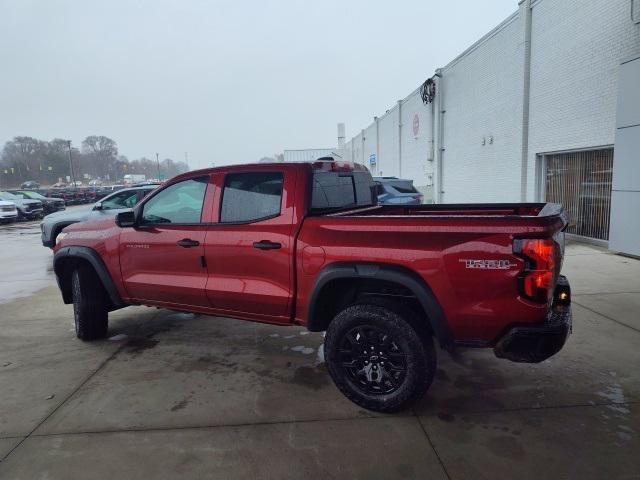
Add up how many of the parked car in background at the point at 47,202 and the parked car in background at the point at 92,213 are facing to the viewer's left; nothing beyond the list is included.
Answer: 1

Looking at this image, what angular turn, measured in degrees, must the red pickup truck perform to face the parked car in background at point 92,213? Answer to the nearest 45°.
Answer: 0° — it already faces it

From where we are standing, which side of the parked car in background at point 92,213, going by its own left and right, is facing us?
left

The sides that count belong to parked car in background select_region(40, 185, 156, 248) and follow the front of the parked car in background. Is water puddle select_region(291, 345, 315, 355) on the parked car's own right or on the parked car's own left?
on the parked car's own left

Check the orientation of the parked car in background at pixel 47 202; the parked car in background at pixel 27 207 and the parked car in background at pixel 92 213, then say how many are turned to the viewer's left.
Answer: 1

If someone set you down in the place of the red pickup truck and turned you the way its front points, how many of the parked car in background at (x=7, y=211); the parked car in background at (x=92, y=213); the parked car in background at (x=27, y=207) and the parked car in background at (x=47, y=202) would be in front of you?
4

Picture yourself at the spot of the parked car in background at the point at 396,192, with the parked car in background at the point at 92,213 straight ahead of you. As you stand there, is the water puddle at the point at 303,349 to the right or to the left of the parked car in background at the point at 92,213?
left

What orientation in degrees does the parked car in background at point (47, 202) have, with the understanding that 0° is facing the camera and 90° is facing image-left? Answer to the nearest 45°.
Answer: approximately 315°

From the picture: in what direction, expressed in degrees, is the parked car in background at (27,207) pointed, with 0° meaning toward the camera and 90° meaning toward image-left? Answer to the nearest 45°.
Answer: approximately 315°

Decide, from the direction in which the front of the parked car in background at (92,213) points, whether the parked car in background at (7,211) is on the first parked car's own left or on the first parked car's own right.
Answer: on the first parked car's own right

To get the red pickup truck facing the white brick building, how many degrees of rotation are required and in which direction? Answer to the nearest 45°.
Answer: approximately 90° to its right

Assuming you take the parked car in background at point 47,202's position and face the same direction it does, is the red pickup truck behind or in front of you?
in front

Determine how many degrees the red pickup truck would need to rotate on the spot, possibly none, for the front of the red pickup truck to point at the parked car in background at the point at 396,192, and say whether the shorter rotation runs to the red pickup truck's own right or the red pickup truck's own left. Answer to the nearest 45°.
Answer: approximately 45° to the red pickup truck's own right
